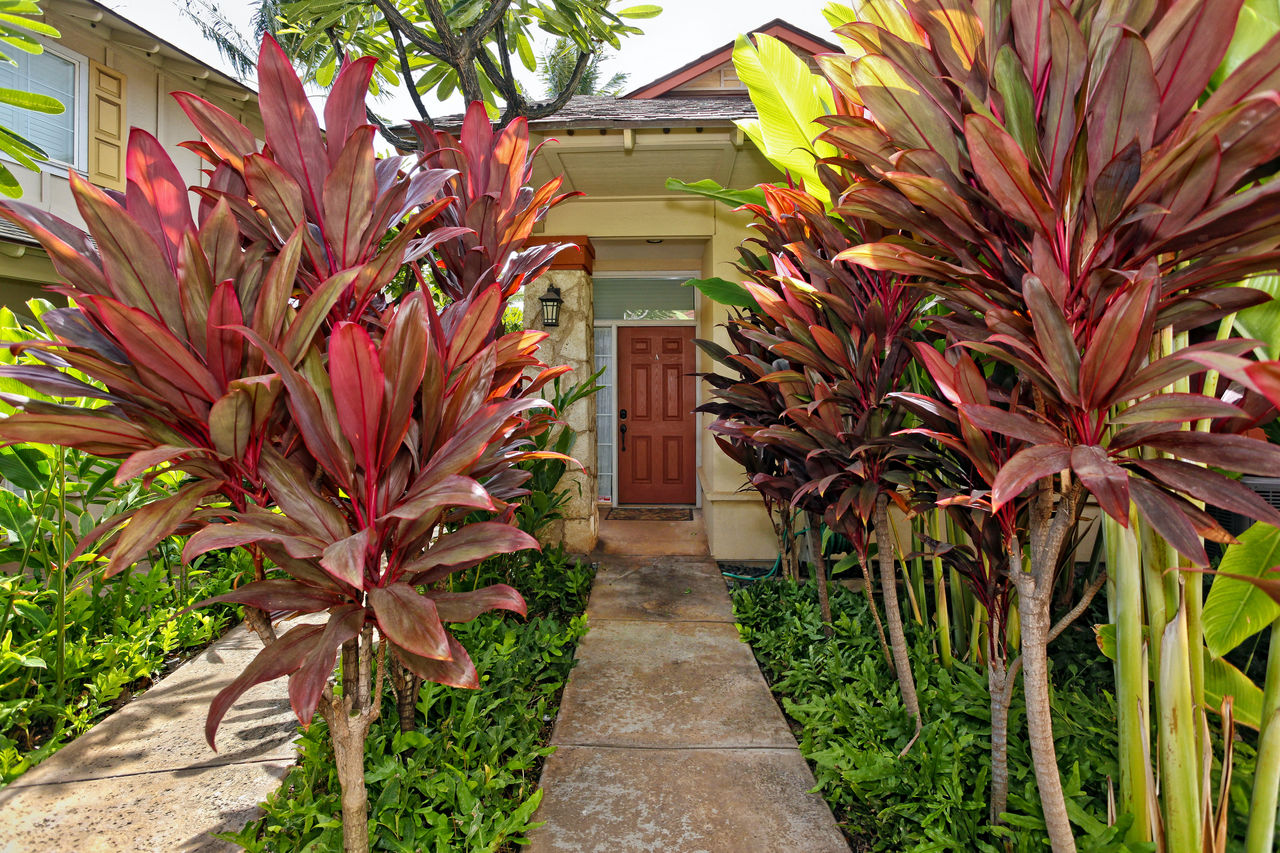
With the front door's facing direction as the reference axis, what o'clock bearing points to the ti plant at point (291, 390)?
The ti plant is roughly at 12 o'clock from the front door.

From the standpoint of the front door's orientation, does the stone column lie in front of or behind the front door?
in front

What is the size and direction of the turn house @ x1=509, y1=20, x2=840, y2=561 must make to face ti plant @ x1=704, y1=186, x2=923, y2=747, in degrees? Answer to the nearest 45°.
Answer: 0° — it already faces it

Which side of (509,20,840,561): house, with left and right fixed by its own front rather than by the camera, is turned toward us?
front
